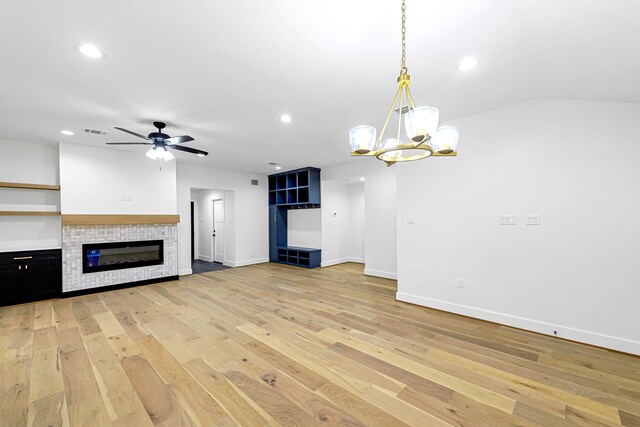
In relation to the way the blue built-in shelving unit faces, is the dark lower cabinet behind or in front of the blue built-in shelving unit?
in front

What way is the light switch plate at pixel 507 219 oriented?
toward the camera

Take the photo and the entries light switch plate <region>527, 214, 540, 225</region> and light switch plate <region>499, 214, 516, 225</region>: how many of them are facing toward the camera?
2

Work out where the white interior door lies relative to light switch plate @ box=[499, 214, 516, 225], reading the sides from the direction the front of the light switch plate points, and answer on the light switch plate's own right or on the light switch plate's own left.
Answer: on the light switch plate's own right

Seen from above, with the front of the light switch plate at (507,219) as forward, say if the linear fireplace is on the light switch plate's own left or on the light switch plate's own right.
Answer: on the light switch plate's own right

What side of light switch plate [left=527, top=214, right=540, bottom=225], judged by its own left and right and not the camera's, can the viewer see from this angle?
front

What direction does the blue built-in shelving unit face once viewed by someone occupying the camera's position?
facing the viewer and to the left of the viewer

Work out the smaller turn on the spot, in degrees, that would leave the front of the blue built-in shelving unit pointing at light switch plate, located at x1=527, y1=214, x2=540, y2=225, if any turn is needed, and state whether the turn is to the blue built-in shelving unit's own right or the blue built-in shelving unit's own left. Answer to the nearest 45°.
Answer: approximately 90° to the blue built-in shelving unit's own left
